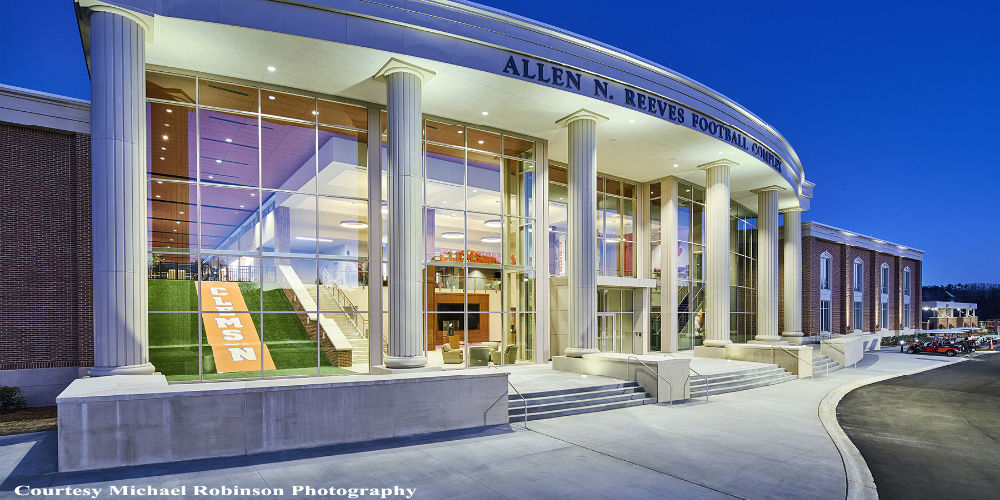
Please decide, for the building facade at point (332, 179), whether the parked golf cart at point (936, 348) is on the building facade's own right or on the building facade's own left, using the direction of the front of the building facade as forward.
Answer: on the building facade's own left

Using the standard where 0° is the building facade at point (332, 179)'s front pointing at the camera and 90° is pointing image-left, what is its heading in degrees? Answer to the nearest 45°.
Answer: approximately 315°
